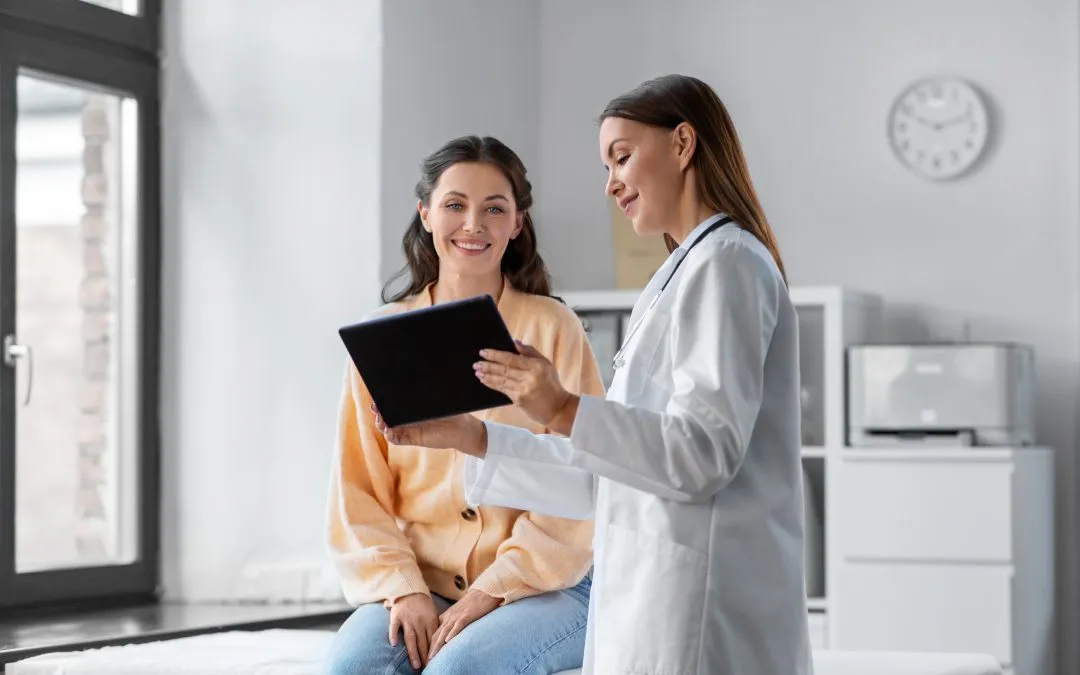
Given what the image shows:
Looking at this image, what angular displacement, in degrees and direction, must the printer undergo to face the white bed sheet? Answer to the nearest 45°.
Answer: approximately 45° to its right

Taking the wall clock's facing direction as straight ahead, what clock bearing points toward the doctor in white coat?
The doctor in white coat is roughly at 12 o'clock from the wall clock.

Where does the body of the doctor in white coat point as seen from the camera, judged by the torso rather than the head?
to the viewer's left

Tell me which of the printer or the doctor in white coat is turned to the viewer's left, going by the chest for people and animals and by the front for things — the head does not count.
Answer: the doctor in white coat

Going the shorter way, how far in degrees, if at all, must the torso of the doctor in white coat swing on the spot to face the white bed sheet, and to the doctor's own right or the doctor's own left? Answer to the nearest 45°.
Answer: approximately 45° to the doctor's own right

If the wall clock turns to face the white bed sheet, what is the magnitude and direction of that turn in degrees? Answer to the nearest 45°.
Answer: approximately 45° to its right

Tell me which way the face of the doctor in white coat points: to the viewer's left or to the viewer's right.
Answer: to the viewer's left
